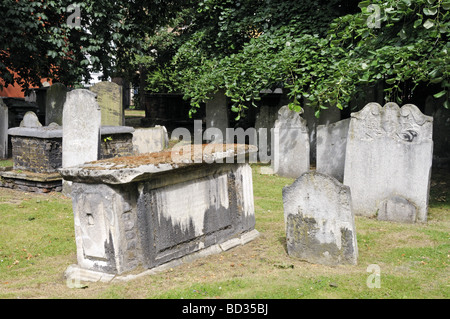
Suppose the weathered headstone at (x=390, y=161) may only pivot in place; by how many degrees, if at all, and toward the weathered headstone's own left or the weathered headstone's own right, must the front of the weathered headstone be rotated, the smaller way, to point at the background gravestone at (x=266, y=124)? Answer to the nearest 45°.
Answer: approximately 135° to the weathered headstone's own right

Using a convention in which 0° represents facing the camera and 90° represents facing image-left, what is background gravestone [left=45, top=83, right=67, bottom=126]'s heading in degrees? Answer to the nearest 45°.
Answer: approximately 0°

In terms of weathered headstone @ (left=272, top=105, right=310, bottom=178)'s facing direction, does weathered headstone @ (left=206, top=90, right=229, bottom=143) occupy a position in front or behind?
behind

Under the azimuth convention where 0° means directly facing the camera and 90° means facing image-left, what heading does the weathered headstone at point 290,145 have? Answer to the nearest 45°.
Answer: approximately 0°

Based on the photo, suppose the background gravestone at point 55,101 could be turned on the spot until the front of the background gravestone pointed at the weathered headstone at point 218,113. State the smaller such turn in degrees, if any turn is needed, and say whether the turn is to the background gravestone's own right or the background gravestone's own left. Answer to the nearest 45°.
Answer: approximately 90° to the background gravestone's own left
